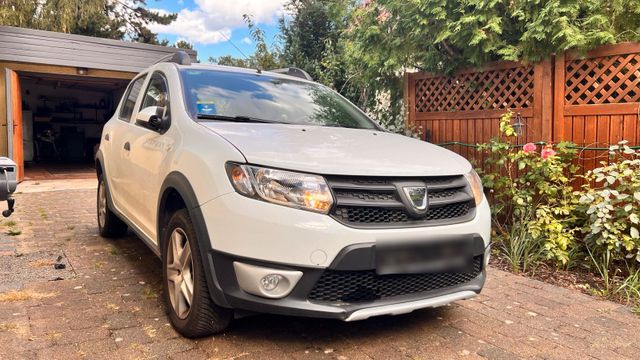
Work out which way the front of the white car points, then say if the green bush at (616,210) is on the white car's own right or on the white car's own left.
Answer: on the white car's own left

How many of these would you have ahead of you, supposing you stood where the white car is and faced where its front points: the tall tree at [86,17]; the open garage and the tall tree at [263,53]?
0

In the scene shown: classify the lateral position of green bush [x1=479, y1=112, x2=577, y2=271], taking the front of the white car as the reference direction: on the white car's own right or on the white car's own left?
on the white car's own left

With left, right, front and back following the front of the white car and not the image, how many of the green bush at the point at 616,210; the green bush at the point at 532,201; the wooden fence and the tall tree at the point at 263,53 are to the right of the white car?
0

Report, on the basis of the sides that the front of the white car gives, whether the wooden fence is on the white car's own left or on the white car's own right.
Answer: on the white car's own left

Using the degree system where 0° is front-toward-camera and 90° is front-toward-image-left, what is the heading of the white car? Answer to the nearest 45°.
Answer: approximately 315°

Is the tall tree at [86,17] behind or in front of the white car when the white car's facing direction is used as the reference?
behind

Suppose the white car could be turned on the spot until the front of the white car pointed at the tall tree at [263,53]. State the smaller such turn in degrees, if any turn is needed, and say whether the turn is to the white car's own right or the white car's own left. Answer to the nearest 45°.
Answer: approximately 135° to the white car's own left
